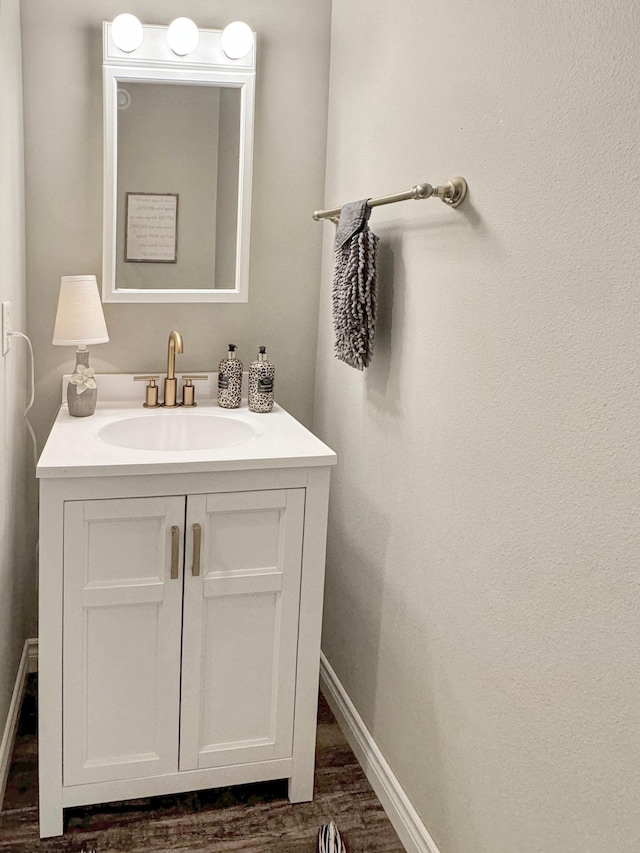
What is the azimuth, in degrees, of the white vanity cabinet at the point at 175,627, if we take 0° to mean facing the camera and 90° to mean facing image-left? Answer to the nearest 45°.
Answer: approximately 0°

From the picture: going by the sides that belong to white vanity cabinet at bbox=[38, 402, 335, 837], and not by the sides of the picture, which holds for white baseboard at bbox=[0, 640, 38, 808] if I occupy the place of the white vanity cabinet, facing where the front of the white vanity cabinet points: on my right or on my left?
on my right
